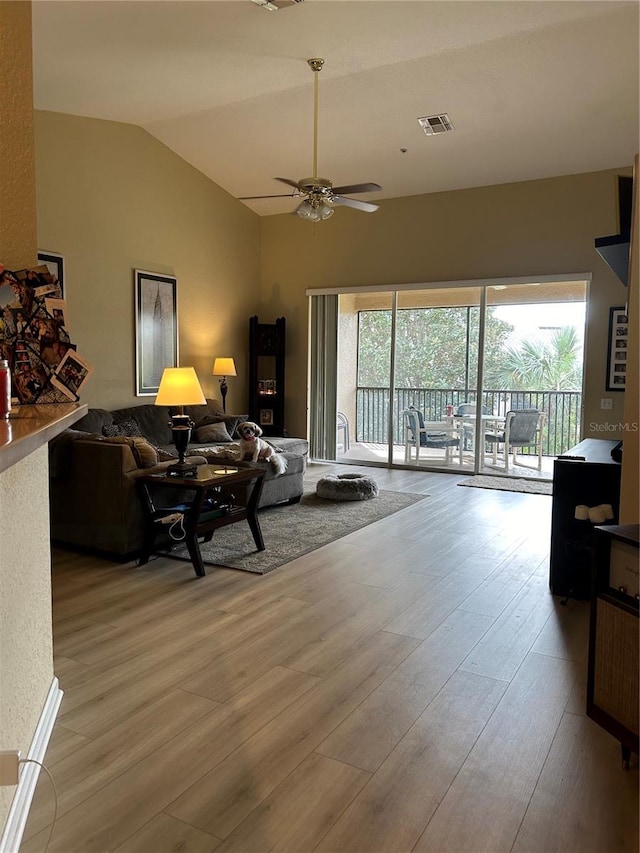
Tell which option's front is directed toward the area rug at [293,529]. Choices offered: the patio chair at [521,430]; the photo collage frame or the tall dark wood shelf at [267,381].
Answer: the tall dark wood shelf

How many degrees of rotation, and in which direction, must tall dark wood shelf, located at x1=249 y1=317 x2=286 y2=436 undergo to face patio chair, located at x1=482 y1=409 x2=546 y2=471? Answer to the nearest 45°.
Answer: approximately 45° to its left

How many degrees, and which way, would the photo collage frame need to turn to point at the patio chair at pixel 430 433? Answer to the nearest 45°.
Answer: approximately 135° to its left

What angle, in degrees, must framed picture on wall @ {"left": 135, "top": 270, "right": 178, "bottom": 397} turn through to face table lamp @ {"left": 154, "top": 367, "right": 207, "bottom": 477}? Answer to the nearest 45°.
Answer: approximately 45° to its right

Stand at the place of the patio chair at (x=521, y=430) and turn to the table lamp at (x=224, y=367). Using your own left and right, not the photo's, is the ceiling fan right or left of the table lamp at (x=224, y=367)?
left

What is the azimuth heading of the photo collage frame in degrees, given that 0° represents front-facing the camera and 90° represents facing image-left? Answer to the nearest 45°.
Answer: approximately 0°

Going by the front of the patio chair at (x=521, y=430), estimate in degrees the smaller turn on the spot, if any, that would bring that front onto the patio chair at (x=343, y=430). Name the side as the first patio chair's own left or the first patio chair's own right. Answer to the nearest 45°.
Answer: approximately 45° to the first patio chair's own left

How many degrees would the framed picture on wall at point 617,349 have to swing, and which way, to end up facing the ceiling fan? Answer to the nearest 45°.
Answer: approximately 45° to its right

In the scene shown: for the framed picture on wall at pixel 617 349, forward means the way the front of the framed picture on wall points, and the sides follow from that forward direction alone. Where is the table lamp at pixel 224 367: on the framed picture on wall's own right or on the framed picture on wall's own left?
on the framed picture on wall's own right

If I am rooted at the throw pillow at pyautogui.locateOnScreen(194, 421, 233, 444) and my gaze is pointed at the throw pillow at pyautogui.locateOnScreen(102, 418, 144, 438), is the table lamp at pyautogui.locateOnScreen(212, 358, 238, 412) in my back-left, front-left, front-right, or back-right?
back-right

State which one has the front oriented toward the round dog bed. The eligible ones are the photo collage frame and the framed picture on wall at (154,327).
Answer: the framed picture on wall
